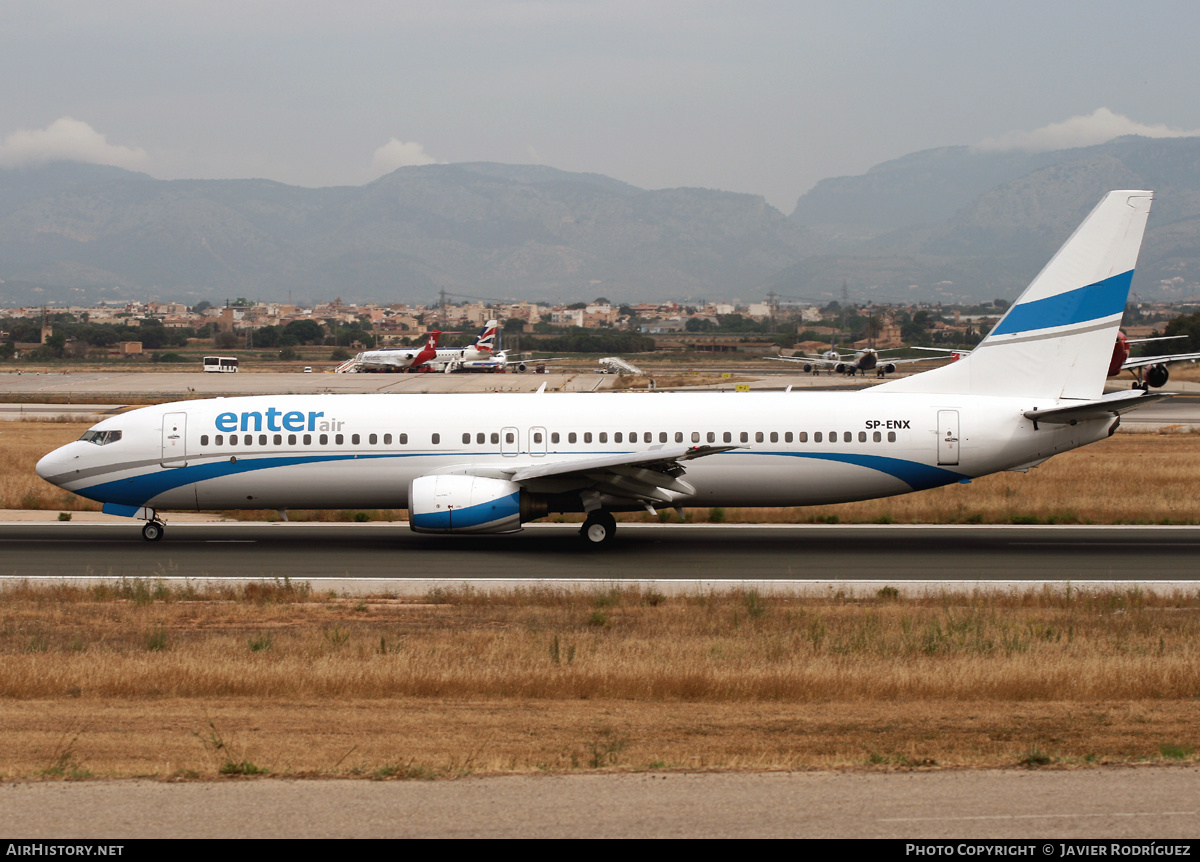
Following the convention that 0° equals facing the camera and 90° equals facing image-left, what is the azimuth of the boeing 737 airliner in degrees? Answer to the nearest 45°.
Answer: approximately 90°
